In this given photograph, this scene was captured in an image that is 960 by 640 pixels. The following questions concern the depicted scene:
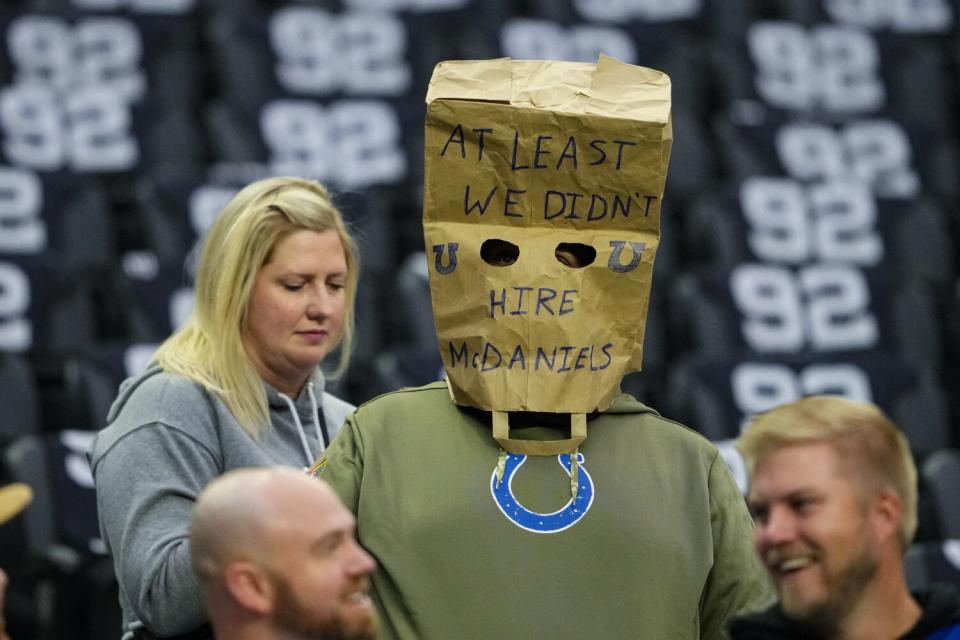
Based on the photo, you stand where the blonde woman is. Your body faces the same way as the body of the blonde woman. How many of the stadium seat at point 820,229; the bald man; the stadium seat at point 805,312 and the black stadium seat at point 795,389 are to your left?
3

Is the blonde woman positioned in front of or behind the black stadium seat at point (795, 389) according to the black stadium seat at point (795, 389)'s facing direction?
in front

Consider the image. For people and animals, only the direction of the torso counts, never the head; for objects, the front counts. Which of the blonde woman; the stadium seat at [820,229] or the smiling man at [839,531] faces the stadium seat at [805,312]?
the stadium seat at [820,229]

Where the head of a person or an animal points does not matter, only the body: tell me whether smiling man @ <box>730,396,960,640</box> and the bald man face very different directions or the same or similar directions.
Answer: very different directions

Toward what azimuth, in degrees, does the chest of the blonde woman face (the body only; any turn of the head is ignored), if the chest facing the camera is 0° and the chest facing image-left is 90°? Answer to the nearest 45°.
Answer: approximately 315°

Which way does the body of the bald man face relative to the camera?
to the viewer's right

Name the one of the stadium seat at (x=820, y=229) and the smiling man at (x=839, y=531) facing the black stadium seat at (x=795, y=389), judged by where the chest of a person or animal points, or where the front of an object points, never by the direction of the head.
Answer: the stadium seat

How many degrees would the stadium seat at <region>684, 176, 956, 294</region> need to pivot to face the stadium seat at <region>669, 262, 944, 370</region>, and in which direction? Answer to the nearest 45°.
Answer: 0° — it already faces it

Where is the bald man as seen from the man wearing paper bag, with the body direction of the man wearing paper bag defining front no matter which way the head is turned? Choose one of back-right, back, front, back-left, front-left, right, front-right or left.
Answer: front-right

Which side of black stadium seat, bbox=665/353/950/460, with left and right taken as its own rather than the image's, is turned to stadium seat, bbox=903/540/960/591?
front

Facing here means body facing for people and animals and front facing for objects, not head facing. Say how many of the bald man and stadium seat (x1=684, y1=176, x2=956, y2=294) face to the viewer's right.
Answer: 1

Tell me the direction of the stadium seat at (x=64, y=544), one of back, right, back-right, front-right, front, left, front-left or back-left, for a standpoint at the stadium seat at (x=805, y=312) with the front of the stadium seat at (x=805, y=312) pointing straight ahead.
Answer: front-right
